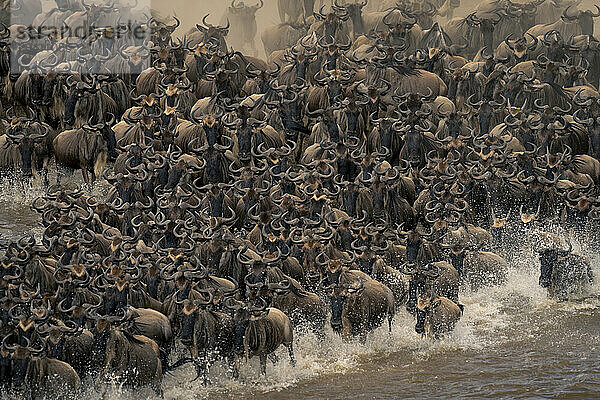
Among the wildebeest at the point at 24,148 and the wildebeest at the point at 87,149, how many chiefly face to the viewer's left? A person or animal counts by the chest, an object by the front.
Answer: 0

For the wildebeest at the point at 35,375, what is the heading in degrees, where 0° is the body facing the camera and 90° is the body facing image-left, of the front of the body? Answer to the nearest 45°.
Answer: approximately 45°

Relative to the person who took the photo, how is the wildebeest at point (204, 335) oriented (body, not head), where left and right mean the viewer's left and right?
facing the viewer and to the left of the viewer

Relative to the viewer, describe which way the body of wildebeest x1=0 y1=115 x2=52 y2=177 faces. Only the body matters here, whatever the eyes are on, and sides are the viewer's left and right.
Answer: facing the viewer

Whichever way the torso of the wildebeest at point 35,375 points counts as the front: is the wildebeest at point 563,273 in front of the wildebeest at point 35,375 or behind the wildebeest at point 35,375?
behind
